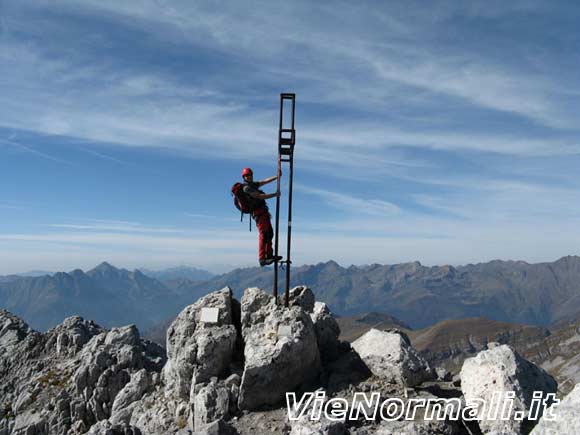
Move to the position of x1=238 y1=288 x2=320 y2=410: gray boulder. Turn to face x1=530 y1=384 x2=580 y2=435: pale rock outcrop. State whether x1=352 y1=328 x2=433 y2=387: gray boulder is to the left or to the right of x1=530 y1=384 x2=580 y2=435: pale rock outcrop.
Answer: left

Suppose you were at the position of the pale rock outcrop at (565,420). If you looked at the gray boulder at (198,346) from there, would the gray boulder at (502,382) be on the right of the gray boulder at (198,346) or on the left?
right

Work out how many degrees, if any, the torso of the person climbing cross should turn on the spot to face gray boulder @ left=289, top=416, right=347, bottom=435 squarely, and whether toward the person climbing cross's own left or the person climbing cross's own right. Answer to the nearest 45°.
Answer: approximately 90° to the person climbing cross's own right

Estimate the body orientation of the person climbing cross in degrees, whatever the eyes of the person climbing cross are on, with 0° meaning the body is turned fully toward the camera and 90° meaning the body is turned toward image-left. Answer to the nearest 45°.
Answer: approximately 270°
